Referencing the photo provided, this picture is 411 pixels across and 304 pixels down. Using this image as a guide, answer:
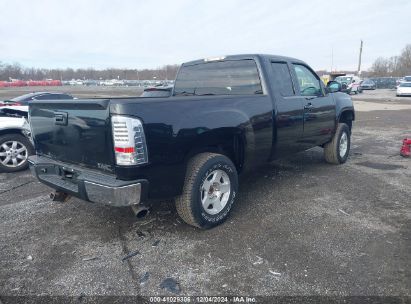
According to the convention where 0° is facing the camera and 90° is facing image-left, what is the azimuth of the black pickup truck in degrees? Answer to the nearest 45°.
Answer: approximately 225°

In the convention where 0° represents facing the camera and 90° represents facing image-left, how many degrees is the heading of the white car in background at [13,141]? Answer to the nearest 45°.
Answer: approximately 270°

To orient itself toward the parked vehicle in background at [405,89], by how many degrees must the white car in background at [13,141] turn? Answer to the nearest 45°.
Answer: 0° — it already faces it

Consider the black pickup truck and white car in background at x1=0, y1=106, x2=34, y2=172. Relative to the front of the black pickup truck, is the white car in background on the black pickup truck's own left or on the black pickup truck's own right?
on the black pickup truck's own left

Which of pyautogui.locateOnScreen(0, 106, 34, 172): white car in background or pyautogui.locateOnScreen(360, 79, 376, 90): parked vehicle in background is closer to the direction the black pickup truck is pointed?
the parked vehicle in background

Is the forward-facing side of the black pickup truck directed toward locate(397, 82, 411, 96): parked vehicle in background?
yes
